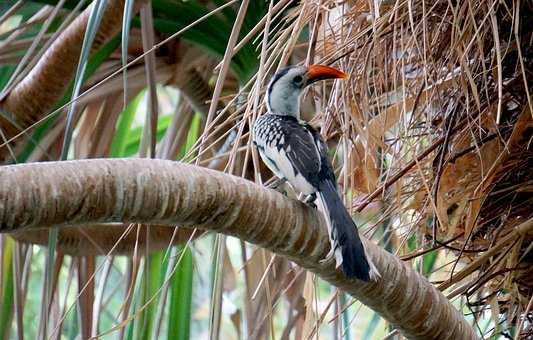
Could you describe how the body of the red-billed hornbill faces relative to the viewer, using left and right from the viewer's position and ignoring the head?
facing away from the viewer and to the left of the viewer
